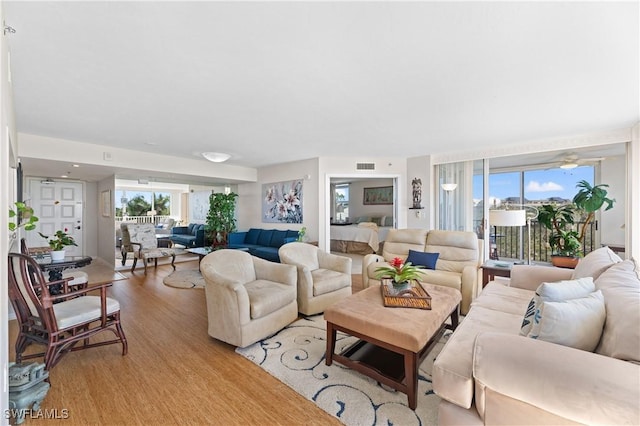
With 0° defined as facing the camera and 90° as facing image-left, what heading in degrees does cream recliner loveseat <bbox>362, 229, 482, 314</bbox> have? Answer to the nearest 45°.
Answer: approximately 45°

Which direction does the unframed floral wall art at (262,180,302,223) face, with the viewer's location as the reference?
facing the viewer and to the left of the viewer

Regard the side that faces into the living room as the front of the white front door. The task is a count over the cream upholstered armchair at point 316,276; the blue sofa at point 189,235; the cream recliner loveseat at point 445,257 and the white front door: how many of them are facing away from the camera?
0

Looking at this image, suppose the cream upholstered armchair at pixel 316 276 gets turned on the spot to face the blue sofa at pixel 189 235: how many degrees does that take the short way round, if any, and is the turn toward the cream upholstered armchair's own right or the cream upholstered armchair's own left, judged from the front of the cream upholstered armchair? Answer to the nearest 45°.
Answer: approximately 180°

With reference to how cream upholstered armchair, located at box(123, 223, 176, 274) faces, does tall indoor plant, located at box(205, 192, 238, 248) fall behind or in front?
in front

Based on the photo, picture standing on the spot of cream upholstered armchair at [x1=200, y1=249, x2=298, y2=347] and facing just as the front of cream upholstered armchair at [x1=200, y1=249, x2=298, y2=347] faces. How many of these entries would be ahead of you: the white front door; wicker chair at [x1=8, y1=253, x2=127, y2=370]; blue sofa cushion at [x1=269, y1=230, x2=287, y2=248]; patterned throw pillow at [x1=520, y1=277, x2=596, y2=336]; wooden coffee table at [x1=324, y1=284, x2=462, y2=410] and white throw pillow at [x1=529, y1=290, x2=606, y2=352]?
3

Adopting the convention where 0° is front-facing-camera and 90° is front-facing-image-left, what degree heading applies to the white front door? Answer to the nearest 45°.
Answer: approximately 0°

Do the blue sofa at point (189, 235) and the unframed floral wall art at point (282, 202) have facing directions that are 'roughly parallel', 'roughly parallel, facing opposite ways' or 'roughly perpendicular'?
roughly parallel

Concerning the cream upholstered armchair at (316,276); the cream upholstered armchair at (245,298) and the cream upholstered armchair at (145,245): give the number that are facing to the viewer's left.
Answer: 0

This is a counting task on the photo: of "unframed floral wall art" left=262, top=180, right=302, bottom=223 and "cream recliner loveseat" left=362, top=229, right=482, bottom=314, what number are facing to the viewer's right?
0

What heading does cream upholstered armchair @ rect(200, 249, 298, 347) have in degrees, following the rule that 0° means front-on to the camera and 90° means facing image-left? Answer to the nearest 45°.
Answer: approximately 315°

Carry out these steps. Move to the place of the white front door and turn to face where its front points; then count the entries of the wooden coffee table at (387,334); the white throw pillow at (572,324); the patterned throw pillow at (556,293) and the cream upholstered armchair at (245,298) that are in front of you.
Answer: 4

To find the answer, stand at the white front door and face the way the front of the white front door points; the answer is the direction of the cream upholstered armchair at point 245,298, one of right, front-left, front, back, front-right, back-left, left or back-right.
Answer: front

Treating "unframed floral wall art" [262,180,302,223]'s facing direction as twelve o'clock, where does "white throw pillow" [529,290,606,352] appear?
The white throw pillow is roughly at 10 o'clock from the unframed floral wall art.

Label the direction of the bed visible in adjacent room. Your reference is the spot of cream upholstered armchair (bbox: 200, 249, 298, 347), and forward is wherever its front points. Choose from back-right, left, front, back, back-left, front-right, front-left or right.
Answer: left

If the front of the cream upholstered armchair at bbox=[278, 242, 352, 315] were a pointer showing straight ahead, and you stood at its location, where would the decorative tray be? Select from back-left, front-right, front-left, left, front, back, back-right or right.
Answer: front

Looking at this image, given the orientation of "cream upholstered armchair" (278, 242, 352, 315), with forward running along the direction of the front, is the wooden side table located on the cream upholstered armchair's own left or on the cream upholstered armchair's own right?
on the cream upholstered armchair's own left

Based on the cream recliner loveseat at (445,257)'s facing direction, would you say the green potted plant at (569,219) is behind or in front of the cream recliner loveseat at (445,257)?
behind
